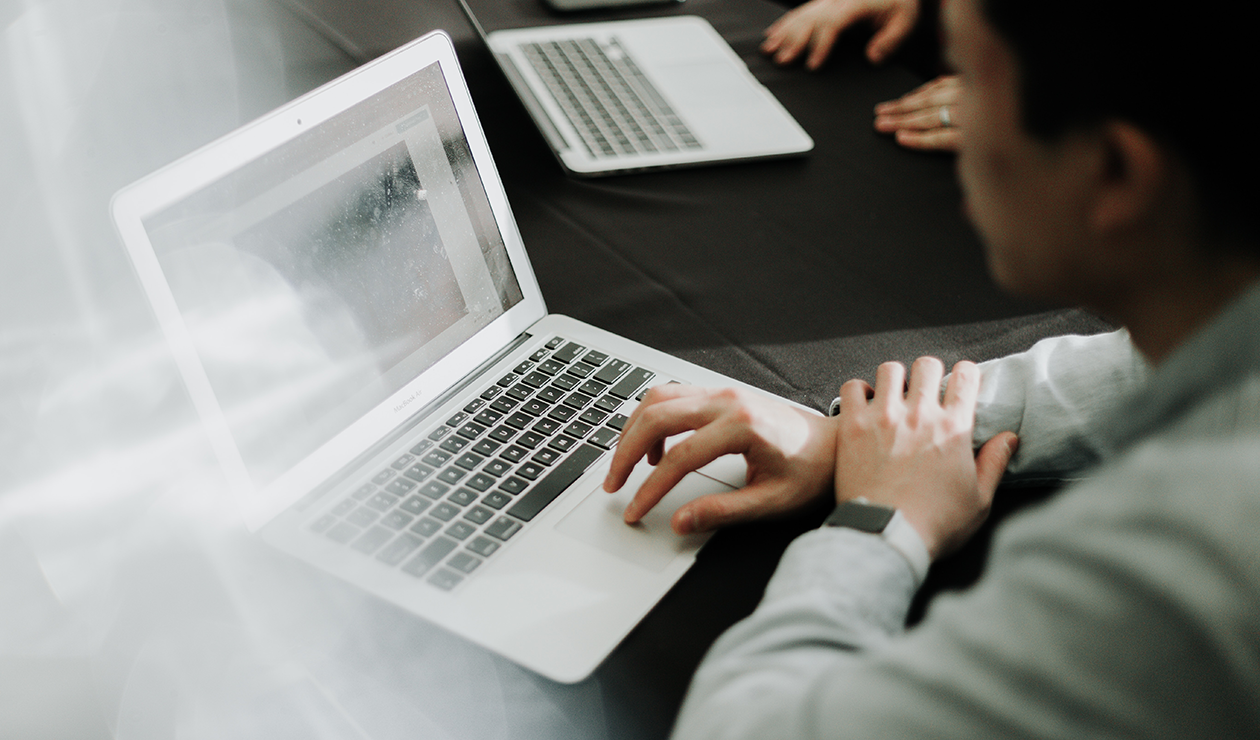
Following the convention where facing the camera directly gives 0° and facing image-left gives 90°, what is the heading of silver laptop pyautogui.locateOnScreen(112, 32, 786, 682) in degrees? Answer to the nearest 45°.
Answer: approximately 315°

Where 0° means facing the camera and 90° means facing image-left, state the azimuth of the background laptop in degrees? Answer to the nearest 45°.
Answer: approximately 270°

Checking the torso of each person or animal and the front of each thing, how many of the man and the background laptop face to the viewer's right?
1

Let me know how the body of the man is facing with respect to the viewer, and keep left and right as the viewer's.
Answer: facing away from the viewer and to the left of the viewer

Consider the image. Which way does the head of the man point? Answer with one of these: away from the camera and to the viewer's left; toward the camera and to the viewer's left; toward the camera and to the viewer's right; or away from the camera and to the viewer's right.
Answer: away from the camera and to the viewer's left

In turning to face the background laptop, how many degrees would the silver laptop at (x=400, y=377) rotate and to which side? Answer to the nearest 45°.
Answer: approximately 90° to its left
